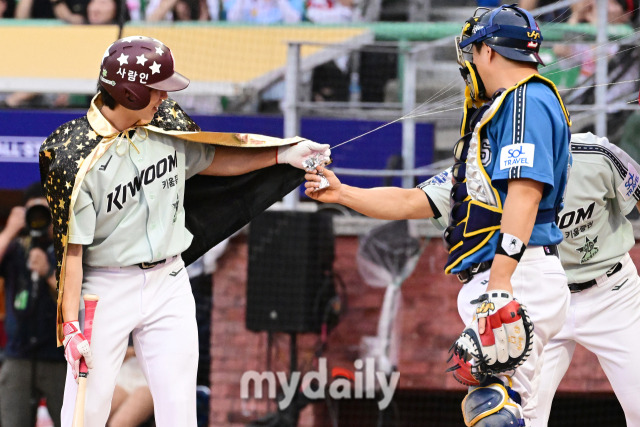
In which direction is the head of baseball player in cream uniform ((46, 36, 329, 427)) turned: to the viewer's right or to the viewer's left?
to the viewer's right

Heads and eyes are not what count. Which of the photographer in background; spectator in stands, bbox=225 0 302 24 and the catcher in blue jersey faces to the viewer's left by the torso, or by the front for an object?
the catcher in blue jersey

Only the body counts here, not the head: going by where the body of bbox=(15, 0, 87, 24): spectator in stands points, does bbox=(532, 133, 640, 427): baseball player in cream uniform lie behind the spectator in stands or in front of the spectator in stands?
in front

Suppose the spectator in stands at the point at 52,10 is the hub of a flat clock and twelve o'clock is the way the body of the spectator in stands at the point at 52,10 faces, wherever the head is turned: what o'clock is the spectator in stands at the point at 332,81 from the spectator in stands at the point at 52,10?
the spectator in stands at the point at 332,81 is roughly at 10 o'clock from the spectator in stands at the point at 52,10.

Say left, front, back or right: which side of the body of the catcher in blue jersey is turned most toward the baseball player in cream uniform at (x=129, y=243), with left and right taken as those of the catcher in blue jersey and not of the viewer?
front

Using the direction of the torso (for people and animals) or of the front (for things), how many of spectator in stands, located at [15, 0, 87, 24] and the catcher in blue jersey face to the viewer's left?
1
